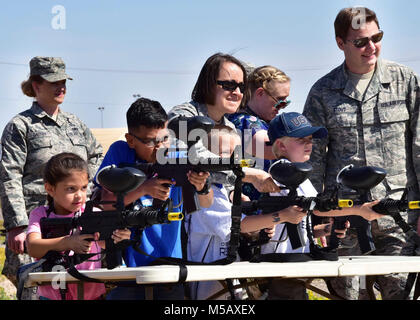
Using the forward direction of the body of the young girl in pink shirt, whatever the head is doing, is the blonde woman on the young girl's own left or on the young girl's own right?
on the young girl's own left

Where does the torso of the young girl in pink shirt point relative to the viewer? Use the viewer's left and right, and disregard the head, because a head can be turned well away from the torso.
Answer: facing the viewer and to the right of the viewer

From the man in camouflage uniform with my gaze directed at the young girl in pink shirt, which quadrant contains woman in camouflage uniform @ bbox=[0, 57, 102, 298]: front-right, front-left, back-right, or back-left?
front-right

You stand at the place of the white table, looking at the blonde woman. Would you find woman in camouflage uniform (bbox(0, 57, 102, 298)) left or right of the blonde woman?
left

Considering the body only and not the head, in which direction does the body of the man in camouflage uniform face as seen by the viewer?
toward the camera

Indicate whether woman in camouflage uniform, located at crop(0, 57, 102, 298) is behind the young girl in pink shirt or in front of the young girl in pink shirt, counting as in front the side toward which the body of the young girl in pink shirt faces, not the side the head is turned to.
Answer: behind

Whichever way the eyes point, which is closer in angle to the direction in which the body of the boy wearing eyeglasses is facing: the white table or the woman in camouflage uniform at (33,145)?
the white table

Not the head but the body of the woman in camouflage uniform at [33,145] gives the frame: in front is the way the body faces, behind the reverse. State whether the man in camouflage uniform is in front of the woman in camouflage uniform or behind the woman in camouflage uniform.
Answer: in front

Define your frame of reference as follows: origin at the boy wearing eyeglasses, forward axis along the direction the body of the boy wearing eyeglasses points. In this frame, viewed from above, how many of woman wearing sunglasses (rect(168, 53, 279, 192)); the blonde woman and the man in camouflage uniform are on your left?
3

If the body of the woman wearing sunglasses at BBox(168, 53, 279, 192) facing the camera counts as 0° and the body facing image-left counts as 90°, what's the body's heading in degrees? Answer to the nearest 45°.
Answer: approximately 315°

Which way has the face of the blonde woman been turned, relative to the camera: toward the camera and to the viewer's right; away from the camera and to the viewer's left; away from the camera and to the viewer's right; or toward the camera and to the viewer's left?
toward the camera and to the viewer's right

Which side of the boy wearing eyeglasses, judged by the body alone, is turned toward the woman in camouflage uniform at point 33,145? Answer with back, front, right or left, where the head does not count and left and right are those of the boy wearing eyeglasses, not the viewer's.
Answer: back

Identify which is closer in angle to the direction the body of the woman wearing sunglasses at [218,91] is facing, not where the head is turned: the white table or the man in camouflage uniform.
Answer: the white table
